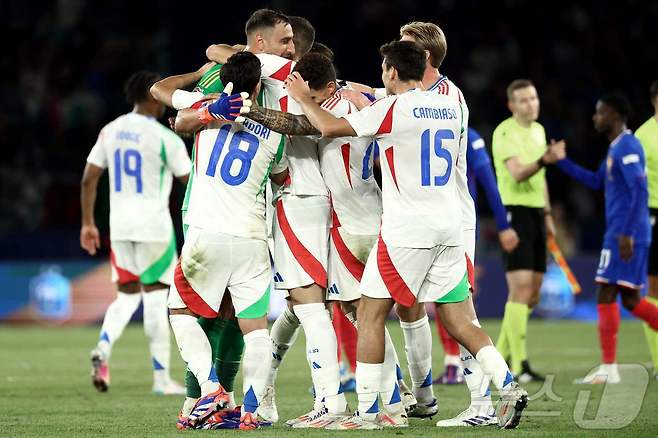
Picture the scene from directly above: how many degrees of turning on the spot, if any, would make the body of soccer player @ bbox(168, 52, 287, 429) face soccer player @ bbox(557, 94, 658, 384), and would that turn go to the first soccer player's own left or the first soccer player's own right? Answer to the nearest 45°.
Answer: approximately 45° to the first soccer player's own right

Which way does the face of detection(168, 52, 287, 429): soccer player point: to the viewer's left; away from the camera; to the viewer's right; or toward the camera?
away from the camera

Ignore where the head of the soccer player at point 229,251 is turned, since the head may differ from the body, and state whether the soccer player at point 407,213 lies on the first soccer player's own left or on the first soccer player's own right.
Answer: on the first soccer player's own right

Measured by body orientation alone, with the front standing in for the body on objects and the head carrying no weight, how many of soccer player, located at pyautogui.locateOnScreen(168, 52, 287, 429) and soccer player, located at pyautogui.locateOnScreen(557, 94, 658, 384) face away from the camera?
1

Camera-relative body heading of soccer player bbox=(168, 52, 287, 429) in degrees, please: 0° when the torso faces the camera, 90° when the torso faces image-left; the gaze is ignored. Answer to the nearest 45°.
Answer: approximately 180°

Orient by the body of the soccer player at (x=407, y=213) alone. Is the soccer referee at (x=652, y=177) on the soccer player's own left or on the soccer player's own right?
on the soccer player's own right

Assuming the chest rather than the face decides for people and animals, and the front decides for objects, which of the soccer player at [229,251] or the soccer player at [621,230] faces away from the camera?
the soccer player at [229,251]

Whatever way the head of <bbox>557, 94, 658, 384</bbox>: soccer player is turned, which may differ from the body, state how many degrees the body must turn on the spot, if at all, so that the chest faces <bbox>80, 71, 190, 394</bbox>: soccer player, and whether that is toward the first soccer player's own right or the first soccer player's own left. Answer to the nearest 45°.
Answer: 0° — they already face them

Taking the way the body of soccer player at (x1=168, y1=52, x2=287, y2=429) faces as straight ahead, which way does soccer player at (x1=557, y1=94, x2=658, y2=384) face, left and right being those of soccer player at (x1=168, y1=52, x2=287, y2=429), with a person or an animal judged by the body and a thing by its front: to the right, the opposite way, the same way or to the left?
to the left

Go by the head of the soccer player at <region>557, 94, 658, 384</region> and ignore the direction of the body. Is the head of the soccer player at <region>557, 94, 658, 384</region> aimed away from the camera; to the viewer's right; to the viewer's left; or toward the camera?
to the viewer's left

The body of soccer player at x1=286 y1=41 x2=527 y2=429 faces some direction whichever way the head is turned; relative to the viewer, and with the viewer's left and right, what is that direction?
facing away from the viewer and to the left of the viewer

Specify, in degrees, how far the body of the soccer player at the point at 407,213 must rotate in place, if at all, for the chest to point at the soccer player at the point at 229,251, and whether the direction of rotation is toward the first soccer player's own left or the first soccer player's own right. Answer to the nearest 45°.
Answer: approximately 45° to the first soccer player's own left

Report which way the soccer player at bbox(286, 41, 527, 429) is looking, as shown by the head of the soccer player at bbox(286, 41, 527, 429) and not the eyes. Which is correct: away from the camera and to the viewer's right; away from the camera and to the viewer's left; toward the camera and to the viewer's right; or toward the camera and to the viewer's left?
away from the camera and to the viewer's left

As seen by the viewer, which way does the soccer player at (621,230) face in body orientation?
to the viewer's left
